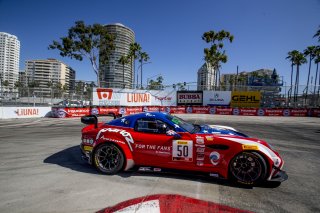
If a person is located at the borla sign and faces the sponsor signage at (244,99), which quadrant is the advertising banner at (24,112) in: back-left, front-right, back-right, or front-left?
back-right

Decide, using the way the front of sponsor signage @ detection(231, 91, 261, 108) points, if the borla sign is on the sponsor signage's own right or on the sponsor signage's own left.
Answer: on the sponsor signage's own right

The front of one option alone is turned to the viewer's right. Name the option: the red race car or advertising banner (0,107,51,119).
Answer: the red race car

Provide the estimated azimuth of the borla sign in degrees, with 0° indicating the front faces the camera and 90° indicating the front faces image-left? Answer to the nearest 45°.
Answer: approximately 0°

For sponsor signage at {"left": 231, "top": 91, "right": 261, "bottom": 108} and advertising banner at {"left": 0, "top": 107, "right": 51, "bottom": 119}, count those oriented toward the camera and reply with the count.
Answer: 2

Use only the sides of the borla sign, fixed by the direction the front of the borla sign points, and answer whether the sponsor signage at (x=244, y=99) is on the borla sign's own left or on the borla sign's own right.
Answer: on the borla sign's own left

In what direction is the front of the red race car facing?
to the viewer's right

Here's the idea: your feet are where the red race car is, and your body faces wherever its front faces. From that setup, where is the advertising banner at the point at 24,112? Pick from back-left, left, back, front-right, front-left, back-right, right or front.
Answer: back-left

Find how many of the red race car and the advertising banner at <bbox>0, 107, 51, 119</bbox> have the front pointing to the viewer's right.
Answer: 1

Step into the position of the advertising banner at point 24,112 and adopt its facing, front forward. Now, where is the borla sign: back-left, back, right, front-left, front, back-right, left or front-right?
left
